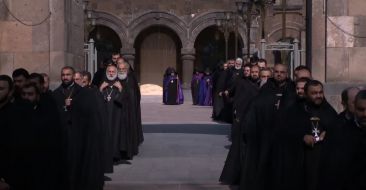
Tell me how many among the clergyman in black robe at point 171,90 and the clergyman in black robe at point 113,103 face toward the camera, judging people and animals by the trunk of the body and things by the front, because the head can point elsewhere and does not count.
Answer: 2

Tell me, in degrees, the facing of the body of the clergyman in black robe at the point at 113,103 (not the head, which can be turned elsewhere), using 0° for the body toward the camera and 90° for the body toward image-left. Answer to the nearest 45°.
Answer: approximately 0°

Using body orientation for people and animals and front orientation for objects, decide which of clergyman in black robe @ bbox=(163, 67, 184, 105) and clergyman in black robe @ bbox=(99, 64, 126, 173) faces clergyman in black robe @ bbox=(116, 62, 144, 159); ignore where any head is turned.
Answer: clergyman in black robe @ bbox=(163, 67, 184, 105)

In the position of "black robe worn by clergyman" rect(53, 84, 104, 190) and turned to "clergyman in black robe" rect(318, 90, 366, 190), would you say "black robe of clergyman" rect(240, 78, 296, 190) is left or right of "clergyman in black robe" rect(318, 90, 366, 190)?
left

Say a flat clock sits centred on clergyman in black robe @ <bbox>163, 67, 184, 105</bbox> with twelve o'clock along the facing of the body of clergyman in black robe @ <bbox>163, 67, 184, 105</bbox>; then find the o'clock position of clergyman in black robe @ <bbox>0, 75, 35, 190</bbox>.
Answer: clergyman in black robe @ <bbox>0, 75, 35, 190</bbox> is roughly at 12 o'clock from clergyman in black robe @ <bbox>163, 67, 184, 105</bbox>.

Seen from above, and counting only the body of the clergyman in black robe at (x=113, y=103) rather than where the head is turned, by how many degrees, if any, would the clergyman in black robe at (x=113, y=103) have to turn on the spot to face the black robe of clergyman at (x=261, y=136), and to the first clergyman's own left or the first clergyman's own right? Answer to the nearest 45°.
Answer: approximately 45° to the first clergyman's own left
